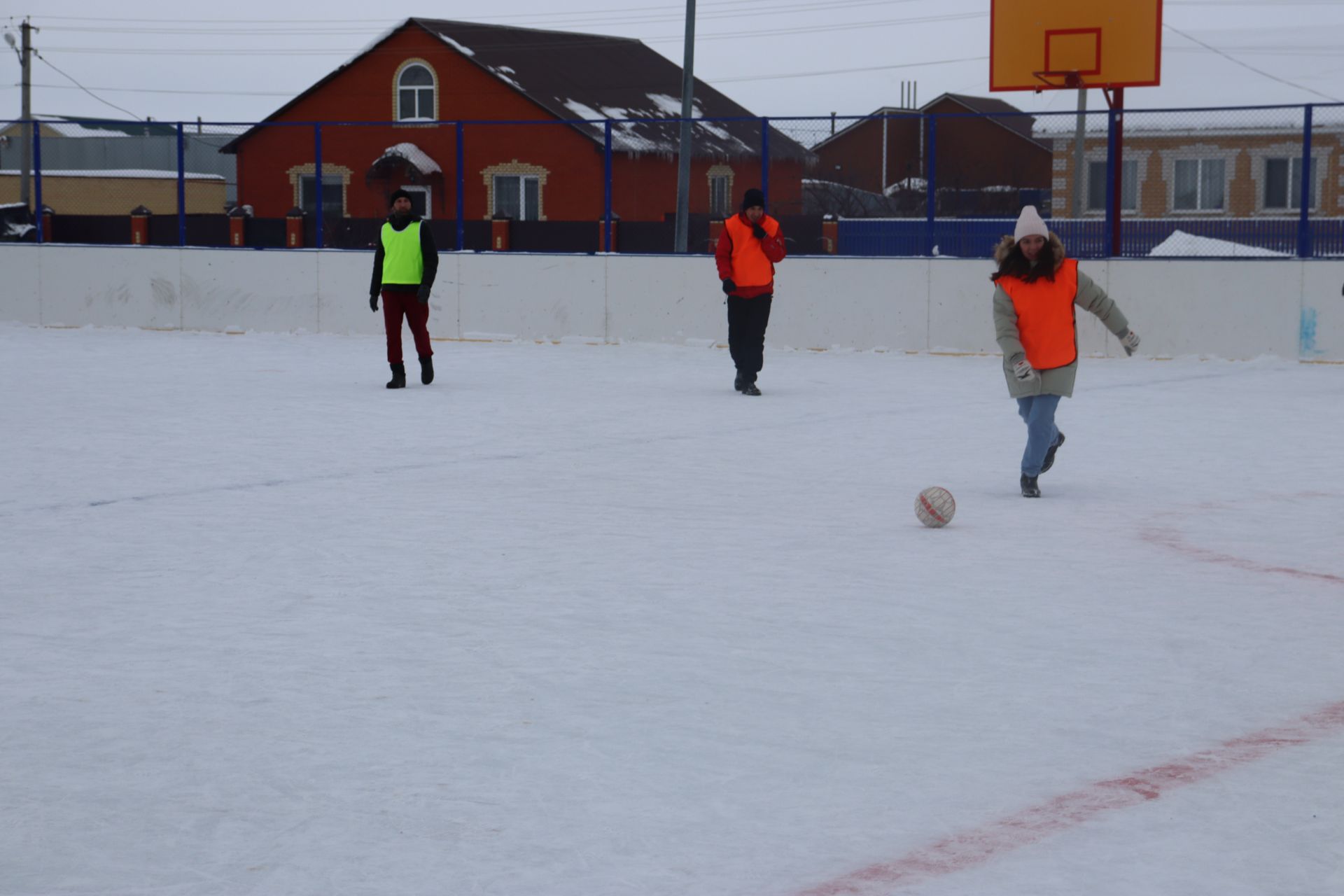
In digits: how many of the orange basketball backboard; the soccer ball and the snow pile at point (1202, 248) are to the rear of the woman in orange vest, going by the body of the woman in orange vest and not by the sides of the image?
2

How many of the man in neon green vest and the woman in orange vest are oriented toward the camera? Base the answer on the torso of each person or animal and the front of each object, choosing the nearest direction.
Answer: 2

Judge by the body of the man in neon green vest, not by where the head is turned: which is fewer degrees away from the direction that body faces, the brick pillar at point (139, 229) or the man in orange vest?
the man in orange vest

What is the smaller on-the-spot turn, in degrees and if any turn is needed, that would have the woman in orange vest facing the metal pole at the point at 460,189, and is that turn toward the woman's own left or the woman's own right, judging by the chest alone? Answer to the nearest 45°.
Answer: approximately 135° to the woman's own right

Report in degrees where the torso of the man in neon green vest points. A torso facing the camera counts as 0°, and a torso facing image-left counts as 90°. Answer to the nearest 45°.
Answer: approximately 0°

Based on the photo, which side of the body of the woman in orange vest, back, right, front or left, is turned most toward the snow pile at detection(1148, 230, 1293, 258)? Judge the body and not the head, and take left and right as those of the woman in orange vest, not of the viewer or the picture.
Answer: back

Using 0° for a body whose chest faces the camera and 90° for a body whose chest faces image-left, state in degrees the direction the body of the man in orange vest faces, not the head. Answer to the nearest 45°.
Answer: approximately 0°

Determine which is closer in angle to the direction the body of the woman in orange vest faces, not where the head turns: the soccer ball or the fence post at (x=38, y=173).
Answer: the soccer ball
